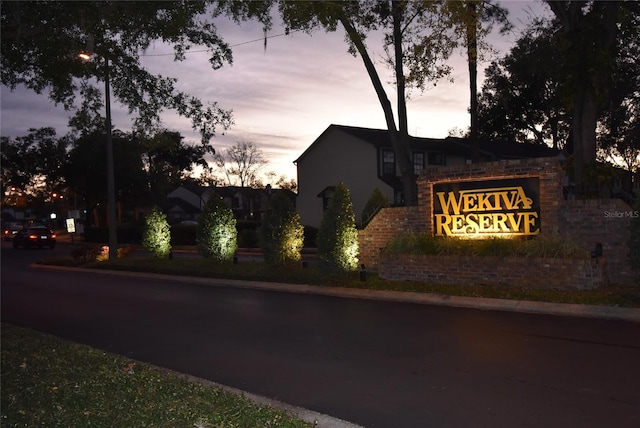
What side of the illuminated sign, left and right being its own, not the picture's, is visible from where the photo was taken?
front

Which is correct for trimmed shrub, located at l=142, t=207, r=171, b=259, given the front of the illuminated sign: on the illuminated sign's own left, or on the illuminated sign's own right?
on the illuminated sign's own right

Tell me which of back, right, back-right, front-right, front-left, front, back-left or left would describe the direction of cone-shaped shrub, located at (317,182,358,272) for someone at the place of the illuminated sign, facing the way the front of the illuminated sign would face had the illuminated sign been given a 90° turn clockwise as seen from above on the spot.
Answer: front

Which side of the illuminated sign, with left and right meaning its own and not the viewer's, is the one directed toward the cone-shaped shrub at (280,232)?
right

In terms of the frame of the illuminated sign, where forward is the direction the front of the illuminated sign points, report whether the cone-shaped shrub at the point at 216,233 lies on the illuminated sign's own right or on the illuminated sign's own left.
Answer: on the illuminated sign's own right
